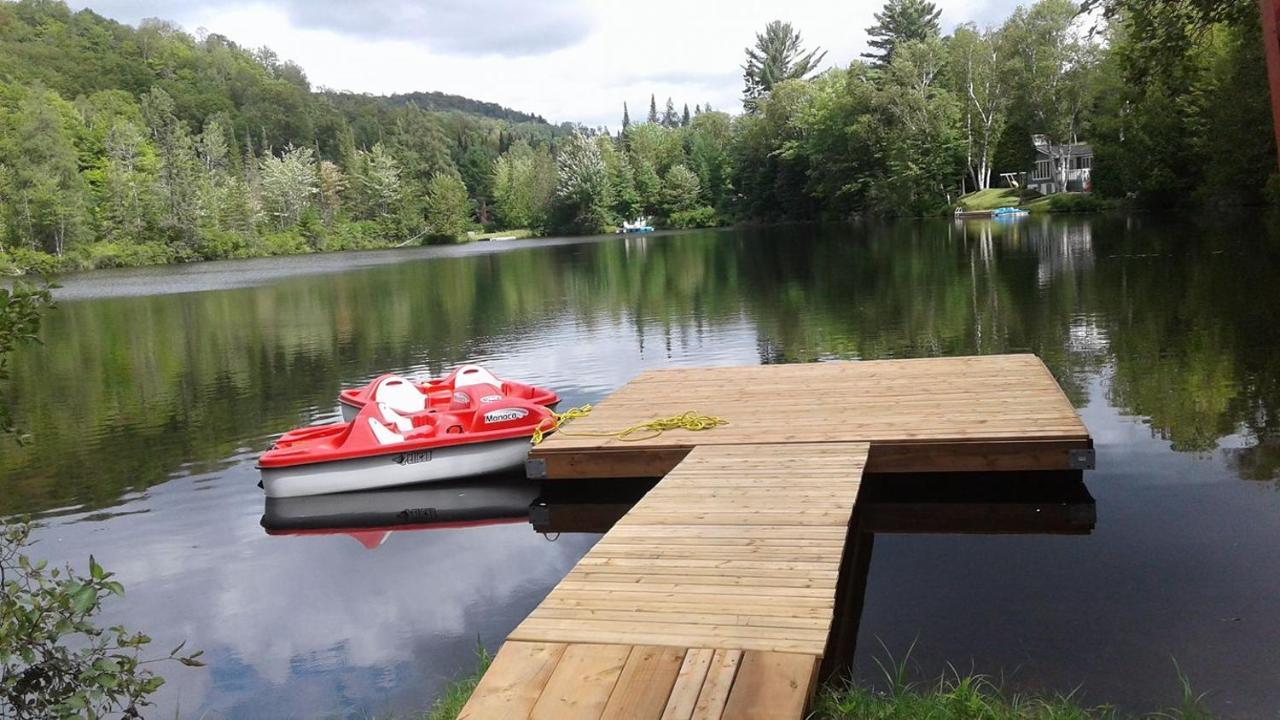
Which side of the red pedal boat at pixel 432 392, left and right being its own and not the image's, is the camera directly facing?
right

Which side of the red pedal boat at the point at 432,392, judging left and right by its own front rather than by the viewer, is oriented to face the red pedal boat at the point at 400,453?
right

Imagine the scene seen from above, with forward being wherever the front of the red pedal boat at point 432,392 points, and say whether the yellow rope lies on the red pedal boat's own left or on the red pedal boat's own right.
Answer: on the red pedal boat's own right
